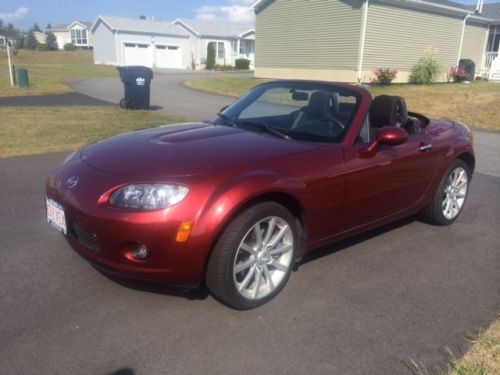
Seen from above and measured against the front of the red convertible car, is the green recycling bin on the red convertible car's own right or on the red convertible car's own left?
on the red convertible car's own right

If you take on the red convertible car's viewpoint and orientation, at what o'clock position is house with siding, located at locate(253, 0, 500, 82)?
The house with siding is roughly at 5 o'clock from the red convertible car.

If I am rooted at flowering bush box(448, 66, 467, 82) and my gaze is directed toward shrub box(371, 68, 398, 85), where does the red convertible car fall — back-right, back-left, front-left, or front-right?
front-left

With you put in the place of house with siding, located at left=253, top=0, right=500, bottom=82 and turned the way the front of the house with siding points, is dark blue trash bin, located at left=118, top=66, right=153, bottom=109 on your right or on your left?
on your right

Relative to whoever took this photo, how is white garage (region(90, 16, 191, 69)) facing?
facing the viewer and to the right of the viewer

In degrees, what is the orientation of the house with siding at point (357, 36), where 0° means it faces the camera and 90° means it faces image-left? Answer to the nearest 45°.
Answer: approximately 315°

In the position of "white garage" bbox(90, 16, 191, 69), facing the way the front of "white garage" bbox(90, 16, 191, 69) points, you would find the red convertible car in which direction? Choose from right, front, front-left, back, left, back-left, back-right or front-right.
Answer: front-right

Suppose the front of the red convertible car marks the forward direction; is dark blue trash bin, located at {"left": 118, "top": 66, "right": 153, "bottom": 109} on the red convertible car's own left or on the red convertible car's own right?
on the red convertible car's own right

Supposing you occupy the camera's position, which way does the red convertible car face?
facing the viewer and to the left of the viewer

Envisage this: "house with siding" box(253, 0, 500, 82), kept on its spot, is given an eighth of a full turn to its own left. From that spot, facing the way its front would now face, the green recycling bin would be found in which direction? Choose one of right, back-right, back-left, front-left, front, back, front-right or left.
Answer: back-right

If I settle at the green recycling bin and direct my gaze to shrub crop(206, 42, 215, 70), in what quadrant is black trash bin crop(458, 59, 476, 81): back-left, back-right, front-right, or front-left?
front-right

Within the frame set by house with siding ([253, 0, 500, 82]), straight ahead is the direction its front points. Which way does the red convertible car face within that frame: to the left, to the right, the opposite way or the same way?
to the right

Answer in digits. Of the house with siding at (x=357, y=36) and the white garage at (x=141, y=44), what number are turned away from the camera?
0

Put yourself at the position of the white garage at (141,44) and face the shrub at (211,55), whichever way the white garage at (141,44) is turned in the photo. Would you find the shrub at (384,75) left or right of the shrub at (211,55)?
right
